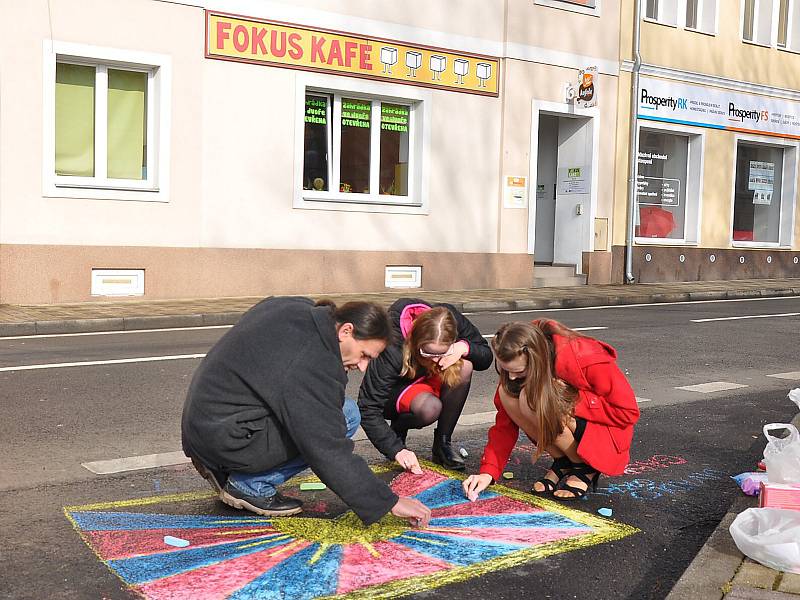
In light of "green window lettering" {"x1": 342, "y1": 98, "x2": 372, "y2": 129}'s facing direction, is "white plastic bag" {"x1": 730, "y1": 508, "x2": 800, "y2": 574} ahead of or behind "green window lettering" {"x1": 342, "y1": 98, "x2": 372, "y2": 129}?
ahead

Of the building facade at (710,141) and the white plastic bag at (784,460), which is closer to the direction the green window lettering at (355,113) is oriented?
the white plastic bag

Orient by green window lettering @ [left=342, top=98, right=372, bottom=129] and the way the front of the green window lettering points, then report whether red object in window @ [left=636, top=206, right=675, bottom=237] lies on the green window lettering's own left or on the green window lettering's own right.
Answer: on the green window lettering's own left

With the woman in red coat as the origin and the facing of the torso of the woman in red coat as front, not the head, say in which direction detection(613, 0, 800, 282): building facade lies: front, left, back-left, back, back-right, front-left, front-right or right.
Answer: back-right

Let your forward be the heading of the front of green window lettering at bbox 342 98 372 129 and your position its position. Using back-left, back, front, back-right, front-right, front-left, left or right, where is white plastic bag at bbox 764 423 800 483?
front

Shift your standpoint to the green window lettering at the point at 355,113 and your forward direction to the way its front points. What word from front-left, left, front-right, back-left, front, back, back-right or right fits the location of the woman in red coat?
front

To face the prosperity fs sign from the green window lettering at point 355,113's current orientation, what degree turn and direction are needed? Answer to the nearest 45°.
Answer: approximately 135° to its left

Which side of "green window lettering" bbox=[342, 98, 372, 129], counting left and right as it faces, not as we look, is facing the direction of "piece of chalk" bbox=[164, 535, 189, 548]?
front

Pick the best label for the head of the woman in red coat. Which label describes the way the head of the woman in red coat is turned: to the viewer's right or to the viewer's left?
to the viewer's left

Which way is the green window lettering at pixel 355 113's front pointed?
toward the camera

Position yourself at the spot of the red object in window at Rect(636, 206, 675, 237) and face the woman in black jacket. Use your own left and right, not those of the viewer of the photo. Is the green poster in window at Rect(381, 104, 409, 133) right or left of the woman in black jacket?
right

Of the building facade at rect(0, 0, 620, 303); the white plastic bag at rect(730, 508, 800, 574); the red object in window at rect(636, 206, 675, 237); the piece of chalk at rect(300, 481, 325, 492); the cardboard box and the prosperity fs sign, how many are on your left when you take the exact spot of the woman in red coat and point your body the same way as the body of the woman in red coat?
2

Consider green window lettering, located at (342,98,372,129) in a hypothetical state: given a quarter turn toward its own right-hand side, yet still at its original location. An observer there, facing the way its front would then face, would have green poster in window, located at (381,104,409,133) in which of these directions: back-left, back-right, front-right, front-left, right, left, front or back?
back-right

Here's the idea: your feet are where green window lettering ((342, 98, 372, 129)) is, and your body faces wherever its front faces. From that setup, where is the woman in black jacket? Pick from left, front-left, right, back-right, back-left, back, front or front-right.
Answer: front

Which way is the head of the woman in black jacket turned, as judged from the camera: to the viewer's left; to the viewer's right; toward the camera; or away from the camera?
toward the camera

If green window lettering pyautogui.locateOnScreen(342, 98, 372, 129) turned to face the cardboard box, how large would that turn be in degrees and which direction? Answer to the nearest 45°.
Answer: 0° — it already faces it

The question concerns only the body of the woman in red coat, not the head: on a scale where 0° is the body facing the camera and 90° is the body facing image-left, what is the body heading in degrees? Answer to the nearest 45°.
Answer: approximately 45°
